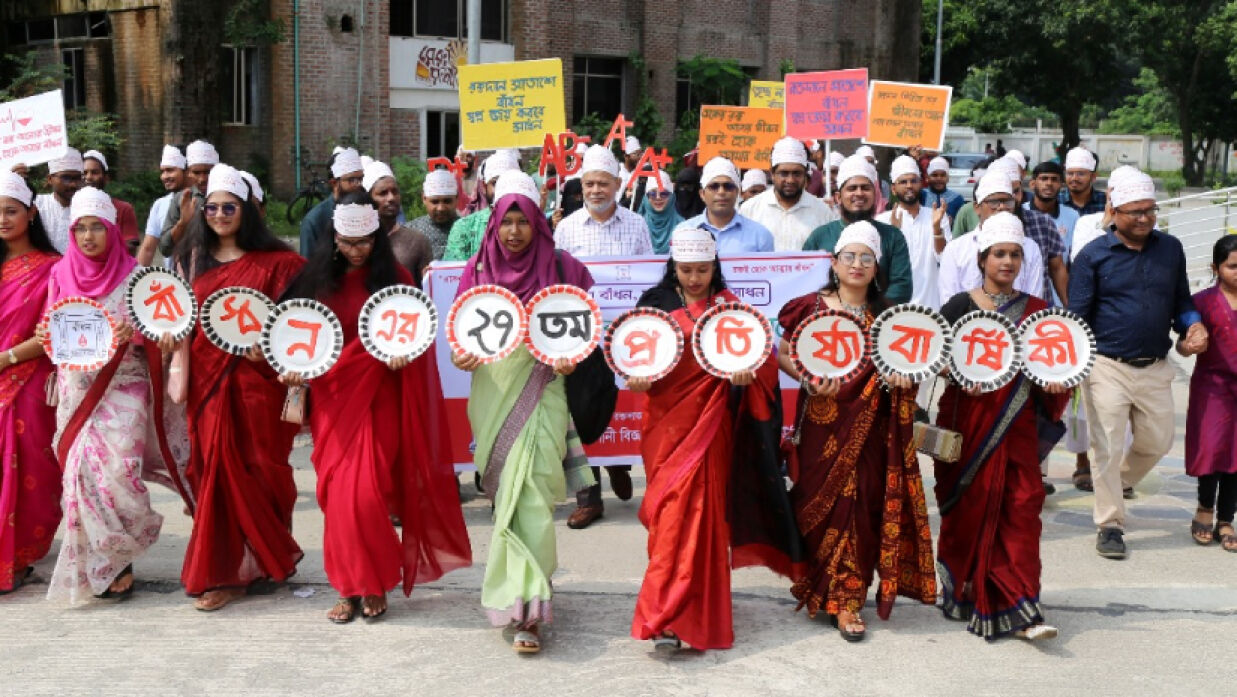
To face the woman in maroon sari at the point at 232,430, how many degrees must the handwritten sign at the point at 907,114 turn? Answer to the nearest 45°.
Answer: approximately 45° to its right

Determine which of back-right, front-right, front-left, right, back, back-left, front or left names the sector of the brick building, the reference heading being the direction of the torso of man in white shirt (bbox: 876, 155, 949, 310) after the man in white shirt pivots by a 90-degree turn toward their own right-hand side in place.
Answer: front-right

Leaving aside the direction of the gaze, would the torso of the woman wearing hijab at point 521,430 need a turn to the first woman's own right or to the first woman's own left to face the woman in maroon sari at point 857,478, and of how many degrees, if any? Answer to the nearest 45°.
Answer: approximately 90° to the first woman's own left

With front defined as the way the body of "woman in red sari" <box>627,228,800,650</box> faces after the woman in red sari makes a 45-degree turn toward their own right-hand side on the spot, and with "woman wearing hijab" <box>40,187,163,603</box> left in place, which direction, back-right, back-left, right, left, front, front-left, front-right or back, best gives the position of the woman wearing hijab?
front-right

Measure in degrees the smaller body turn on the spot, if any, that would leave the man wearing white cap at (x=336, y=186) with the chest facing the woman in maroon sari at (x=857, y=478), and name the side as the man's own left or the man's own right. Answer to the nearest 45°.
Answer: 0° — they already face them

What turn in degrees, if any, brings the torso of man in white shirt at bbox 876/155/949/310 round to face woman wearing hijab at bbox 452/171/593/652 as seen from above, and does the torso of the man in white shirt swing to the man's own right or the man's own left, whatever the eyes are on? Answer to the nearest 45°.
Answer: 0° — they already face them

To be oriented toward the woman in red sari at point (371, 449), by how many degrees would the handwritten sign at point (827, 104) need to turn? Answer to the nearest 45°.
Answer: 0° — it already faces them

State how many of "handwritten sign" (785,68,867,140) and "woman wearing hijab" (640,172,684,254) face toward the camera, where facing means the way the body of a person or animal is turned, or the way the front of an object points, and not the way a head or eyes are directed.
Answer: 2

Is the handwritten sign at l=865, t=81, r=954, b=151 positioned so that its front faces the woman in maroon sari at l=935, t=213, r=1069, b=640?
yes

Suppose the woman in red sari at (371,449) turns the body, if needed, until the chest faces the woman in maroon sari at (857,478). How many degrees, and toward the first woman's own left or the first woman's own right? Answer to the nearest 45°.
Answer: approximately 90° to the first woman's own left
